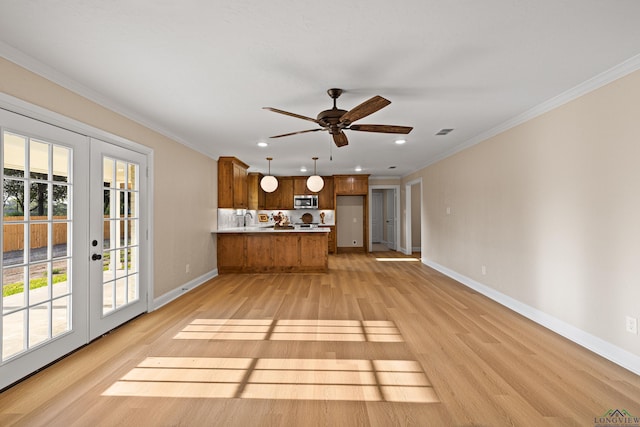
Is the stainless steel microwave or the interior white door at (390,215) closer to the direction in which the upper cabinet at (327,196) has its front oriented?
the stainless steel microwave

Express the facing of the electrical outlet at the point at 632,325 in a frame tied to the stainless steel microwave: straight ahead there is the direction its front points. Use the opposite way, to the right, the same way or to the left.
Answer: to the right

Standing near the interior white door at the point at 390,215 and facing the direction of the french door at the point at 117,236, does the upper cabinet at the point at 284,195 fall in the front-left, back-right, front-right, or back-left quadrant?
front-right

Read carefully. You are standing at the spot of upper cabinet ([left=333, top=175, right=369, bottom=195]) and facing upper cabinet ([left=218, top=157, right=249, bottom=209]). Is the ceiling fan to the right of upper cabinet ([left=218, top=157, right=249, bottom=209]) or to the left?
left

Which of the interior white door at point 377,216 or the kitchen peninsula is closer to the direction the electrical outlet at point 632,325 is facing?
the kitchen peninsula

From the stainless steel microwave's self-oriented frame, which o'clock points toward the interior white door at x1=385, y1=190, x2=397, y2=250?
The interior white door is roughly at 8 o'clock from the stainless steel microwave.

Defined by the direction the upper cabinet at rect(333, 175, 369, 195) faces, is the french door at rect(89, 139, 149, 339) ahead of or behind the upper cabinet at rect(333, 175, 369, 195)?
ahead

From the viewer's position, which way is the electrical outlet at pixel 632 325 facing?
facing the viewer and to the left of the viewer

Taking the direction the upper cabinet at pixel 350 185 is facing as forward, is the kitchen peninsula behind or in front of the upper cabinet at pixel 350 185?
in front

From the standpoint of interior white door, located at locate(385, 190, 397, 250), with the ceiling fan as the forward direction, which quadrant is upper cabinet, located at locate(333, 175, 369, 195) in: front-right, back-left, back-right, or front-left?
front-right

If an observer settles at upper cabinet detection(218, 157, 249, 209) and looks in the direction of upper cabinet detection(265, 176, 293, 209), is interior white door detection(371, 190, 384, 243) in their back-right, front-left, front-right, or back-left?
front-right

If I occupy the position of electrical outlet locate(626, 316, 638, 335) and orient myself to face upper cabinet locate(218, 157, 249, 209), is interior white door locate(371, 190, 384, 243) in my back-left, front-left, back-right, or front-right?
front-right

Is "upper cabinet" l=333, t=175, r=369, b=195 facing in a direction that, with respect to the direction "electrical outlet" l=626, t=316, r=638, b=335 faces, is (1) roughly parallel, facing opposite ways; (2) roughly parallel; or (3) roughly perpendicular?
roughly perpendicular

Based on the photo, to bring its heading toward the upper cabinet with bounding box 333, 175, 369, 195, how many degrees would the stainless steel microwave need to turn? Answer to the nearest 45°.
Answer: approximately 90° to its left

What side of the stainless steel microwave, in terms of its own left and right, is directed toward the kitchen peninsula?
front

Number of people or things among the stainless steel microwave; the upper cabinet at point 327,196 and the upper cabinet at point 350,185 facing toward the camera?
3

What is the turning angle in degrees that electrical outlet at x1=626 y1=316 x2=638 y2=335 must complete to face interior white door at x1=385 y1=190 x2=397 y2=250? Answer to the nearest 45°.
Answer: approximately 90° to its right

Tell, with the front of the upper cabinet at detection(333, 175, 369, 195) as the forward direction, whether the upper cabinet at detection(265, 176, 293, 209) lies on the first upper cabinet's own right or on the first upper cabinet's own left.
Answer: on the first upper cabinet's own right

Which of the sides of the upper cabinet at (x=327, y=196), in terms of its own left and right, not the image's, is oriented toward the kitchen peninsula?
front

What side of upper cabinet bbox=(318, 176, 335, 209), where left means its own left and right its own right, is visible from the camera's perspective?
front

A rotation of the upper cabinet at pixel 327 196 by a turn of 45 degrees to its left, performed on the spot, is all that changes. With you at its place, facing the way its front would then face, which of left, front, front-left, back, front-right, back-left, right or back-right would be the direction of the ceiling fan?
front-right
